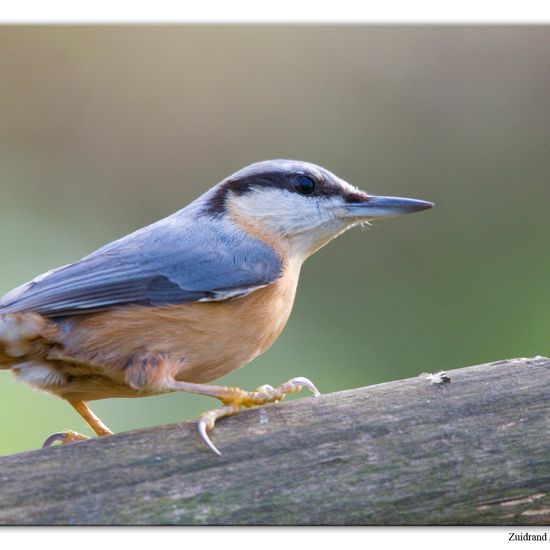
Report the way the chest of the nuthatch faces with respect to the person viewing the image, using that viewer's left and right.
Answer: facing to the right of the viewer
